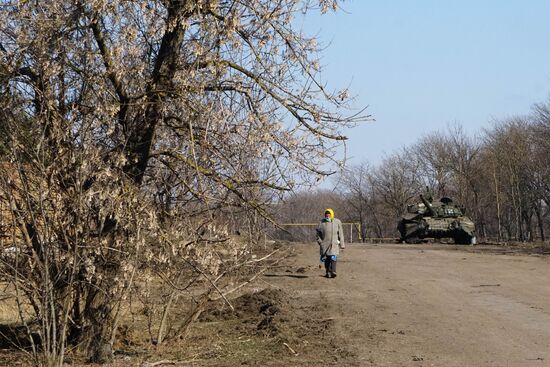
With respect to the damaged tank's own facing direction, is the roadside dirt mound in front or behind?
in front

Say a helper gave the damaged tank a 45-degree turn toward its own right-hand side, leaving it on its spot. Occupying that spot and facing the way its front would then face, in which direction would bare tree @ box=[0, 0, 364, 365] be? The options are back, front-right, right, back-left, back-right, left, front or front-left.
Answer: front-left
